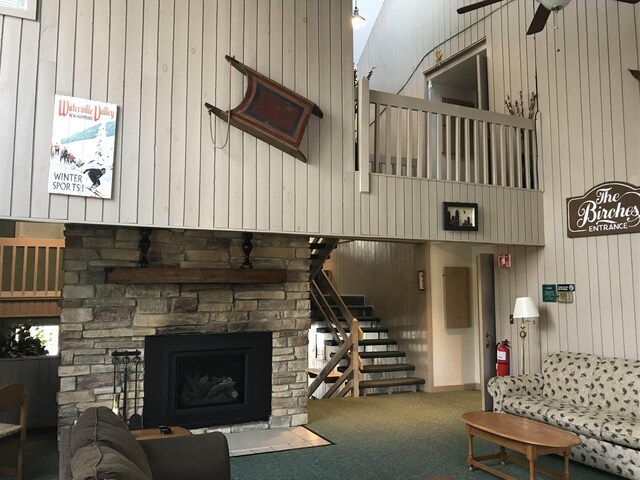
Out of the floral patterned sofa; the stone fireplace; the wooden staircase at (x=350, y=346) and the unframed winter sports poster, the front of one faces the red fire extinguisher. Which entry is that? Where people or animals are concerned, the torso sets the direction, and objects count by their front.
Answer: the wooden staircase

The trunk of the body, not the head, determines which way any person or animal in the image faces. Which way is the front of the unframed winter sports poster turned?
toward the camera

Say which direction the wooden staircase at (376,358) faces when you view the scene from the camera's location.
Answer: facing the viewer and to the right of the viewer

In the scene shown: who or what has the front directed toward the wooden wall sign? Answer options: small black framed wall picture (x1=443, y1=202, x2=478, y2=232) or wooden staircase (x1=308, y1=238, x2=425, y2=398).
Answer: the wooden staircase

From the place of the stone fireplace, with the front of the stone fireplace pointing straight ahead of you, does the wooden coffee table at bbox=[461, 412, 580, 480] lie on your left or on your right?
on your left

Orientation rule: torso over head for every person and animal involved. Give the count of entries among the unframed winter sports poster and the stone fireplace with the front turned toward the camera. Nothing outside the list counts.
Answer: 2

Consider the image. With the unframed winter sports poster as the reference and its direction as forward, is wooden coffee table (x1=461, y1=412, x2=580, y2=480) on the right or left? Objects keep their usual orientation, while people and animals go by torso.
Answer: on its left

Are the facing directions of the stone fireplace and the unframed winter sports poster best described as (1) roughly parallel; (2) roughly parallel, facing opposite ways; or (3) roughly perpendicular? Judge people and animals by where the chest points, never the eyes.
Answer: roughly parallel

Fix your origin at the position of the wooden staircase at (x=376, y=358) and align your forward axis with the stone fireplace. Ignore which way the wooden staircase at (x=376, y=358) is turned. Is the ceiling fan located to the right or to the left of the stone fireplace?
left

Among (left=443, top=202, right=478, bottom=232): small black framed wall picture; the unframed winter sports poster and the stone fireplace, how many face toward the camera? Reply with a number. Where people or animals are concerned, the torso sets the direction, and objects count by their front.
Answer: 3

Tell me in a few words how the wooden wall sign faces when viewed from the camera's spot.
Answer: facing the viewer and to the left of the viewer

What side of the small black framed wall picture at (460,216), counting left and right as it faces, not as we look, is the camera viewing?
front

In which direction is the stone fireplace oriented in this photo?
toward the camera

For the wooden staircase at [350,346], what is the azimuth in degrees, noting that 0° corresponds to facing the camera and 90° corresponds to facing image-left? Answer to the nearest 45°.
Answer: approximately 315°

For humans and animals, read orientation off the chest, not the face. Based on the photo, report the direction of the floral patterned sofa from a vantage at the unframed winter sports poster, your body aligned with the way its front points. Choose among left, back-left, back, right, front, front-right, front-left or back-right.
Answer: left
